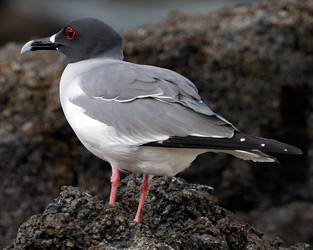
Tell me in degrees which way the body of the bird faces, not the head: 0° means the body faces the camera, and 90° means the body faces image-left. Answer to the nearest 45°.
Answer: approximately 90°
